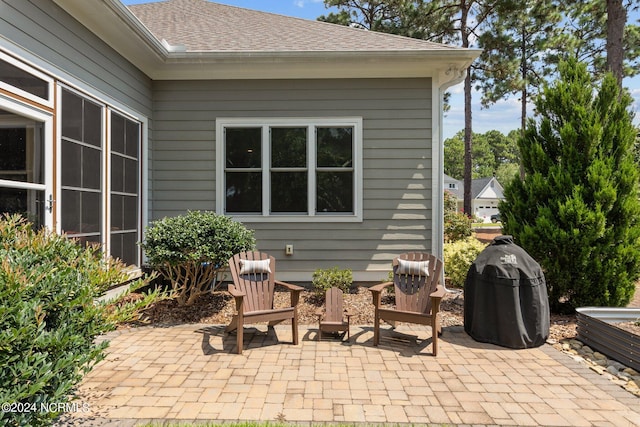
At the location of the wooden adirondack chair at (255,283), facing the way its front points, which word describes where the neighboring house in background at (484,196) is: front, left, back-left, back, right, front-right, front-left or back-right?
left

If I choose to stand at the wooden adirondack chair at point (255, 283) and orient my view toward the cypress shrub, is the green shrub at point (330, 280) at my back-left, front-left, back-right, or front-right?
front-left

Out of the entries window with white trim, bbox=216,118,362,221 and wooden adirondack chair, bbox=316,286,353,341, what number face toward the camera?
2

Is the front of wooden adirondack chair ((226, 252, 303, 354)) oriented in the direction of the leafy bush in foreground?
no

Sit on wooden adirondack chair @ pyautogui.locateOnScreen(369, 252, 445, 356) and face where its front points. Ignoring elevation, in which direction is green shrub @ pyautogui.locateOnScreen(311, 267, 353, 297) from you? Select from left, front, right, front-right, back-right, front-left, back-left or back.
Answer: right

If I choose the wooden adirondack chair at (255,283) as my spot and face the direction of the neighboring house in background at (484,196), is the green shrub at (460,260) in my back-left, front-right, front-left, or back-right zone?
front-right

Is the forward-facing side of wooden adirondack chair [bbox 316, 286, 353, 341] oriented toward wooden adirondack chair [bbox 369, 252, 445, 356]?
no

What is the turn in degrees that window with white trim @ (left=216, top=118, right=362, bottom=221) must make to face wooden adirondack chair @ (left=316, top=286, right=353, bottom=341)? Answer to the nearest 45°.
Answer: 0° — it already faces it

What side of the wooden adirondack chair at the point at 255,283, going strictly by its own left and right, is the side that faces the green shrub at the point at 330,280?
left

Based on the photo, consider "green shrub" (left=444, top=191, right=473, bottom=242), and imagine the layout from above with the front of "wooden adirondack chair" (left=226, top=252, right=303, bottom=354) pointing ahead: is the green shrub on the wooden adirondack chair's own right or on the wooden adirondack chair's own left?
on the wooden adirondack chair's own left

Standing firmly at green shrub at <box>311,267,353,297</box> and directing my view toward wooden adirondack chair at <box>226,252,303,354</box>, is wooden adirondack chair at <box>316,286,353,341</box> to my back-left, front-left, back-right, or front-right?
front-left

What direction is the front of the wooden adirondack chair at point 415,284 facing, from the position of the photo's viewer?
facing the viewer and to the left of the viewer

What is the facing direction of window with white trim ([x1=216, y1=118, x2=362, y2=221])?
toward the camera

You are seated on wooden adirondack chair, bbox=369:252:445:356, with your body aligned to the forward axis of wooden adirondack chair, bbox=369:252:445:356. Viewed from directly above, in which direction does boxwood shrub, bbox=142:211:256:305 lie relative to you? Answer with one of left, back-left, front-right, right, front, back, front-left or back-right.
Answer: front-right

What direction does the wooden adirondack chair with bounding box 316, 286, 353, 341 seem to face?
toward the camera

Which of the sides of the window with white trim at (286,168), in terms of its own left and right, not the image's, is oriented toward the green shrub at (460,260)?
left

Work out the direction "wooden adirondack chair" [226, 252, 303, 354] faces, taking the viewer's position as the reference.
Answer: facing the viewer and to the right of the viewer
